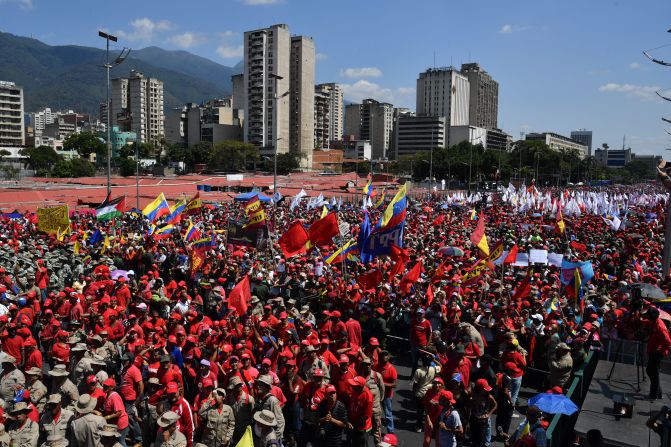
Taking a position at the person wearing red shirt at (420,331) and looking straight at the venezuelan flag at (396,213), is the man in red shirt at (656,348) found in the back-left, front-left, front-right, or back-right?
back-right

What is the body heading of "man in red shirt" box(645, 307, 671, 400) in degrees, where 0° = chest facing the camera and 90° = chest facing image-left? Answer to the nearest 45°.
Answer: approximately 90°

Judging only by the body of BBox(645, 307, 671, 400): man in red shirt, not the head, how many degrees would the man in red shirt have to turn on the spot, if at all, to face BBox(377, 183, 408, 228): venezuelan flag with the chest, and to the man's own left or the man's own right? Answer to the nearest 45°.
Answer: approximately 45° to the man's own right

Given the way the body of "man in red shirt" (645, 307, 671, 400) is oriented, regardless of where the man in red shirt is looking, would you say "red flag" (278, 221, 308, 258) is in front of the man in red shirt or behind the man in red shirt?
in front

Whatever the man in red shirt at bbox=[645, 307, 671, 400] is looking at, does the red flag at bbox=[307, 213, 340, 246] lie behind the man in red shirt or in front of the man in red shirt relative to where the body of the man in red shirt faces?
in front

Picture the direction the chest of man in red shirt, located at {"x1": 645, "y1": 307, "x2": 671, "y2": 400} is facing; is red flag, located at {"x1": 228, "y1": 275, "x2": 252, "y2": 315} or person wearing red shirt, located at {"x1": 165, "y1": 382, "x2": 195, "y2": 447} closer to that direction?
the red flag

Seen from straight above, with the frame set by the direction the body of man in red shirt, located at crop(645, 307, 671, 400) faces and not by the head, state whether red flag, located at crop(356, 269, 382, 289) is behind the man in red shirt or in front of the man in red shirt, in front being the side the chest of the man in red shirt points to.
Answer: in front

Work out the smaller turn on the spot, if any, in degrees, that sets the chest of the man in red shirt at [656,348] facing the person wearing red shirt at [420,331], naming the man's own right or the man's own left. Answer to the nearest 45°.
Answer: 0° — they already face them

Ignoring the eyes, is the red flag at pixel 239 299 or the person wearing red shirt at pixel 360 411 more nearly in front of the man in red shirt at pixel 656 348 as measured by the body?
the red flag

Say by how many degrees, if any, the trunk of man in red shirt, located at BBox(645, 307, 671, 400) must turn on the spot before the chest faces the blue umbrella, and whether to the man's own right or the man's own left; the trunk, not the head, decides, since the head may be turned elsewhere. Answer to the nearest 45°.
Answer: approximately 90° to the man's own left

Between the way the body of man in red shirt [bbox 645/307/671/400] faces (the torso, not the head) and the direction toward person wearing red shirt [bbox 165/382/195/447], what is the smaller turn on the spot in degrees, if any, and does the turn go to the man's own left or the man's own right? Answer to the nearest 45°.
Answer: approximately 45° to the man's own left

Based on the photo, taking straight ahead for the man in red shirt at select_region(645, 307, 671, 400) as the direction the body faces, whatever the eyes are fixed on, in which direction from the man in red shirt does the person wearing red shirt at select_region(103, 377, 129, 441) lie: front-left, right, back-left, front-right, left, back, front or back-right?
front-left
